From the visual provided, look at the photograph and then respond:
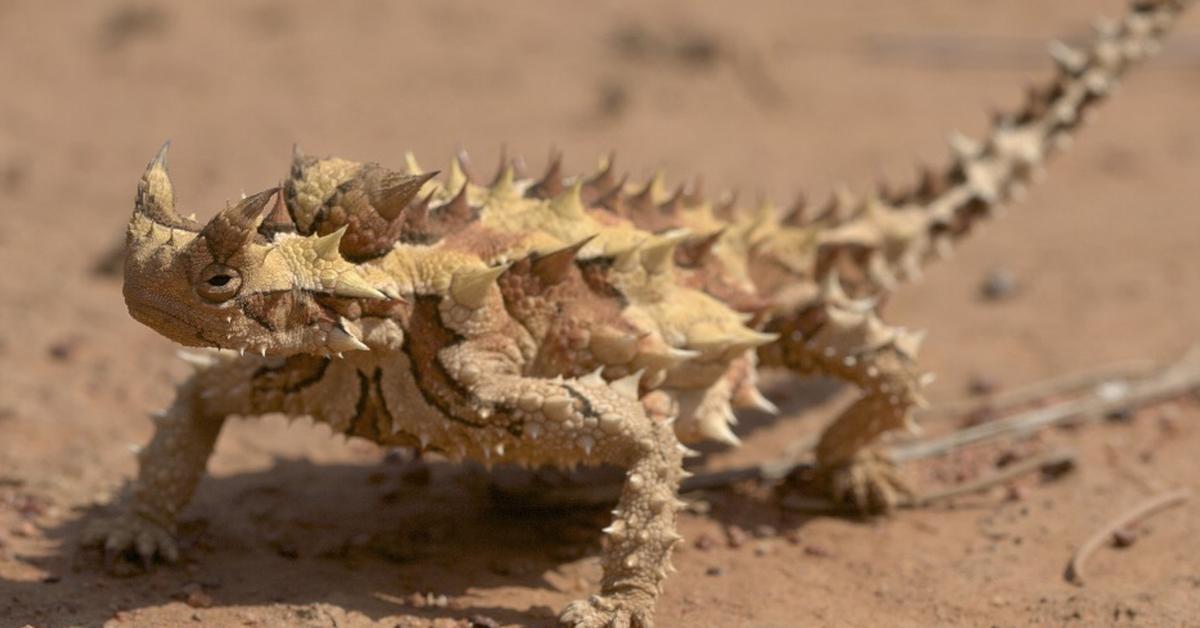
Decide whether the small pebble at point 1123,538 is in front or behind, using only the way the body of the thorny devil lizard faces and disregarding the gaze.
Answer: behind

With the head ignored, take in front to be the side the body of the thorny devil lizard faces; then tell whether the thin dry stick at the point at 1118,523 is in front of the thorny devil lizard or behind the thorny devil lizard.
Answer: behind

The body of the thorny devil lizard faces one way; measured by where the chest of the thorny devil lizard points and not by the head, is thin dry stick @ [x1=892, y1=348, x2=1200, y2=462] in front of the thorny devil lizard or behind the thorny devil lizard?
behind

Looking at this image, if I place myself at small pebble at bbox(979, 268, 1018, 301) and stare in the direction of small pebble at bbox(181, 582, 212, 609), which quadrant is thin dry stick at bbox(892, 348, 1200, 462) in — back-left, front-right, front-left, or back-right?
front-left

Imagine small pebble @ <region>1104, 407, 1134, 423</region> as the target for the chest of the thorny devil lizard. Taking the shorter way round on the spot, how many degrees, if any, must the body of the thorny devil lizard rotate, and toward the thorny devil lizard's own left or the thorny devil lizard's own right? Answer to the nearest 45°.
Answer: approximately 180°

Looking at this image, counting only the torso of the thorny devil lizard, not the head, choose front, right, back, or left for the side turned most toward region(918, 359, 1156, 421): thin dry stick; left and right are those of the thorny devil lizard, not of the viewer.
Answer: back

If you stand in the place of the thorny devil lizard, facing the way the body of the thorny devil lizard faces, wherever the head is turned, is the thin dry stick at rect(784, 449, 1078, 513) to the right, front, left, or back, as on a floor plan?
back

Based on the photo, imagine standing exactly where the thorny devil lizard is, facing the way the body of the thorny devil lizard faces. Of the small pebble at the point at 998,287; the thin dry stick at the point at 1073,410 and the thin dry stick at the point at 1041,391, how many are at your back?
3

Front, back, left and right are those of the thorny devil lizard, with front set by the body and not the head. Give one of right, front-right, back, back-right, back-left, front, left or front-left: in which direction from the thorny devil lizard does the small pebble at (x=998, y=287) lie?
back
